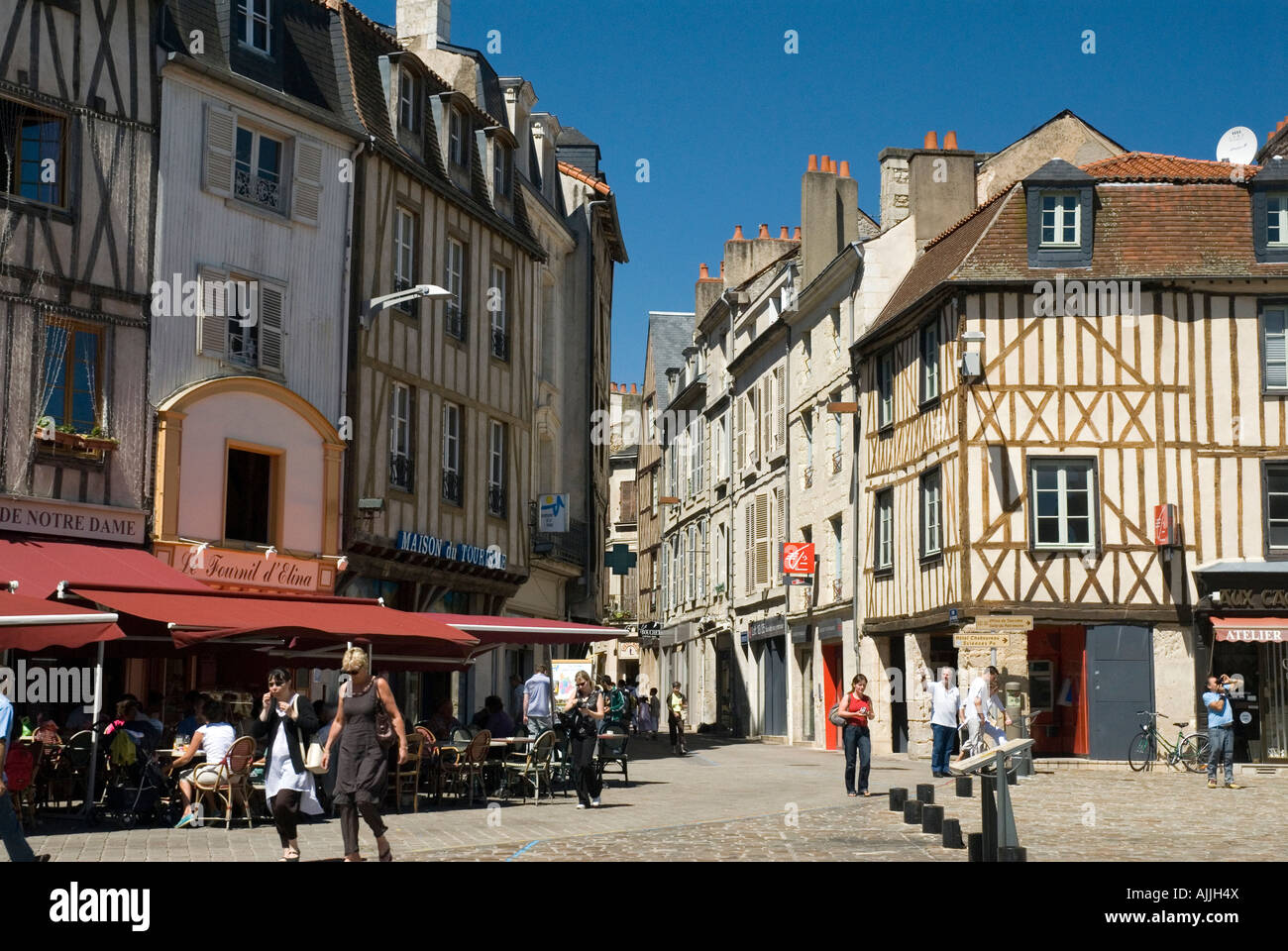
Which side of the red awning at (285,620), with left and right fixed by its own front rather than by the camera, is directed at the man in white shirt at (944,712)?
left

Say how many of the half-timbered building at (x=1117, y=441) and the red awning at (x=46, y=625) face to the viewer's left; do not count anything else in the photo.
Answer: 0

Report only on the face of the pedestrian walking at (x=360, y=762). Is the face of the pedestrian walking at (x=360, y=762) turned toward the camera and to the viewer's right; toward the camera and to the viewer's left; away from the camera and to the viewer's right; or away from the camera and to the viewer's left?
toward the camera and to the viewer's left
